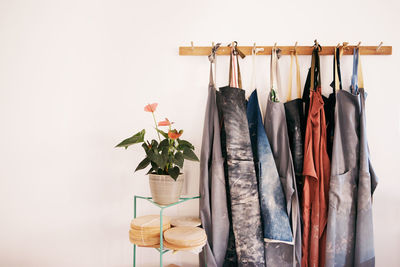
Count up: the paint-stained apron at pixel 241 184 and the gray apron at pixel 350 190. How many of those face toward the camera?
2

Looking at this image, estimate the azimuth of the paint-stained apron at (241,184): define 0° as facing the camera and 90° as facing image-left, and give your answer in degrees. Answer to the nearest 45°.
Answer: approximately 0°

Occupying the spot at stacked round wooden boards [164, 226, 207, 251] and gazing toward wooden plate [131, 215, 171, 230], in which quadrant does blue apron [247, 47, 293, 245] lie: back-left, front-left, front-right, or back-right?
back-right

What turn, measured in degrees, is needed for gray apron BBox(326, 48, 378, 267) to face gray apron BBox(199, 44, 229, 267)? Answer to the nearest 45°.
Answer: approximately 45° to its right
